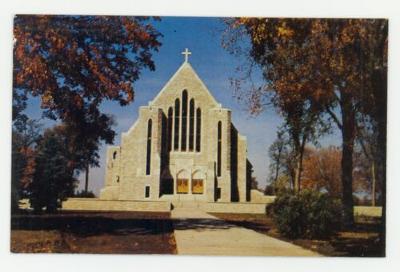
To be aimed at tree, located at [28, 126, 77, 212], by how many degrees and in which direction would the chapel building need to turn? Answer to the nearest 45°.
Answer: approximately 90° to its right

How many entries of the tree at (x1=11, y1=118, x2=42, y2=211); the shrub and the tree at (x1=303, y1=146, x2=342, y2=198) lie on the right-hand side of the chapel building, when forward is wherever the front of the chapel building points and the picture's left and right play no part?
1

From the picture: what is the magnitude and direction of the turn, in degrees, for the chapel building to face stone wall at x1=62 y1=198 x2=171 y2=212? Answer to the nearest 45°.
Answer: approximately 90° to its right

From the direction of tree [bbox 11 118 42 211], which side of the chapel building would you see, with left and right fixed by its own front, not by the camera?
right

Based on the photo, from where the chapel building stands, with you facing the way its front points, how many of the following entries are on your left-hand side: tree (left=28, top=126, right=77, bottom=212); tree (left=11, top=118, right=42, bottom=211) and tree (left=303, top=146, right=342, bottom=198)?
1

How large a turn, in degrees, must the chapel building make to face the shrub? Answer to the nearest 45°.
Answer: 0° — it already faces it

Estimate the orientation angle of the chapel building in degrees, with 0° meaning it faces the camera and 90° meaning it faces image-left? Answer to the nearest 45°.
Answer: approximately 0°
